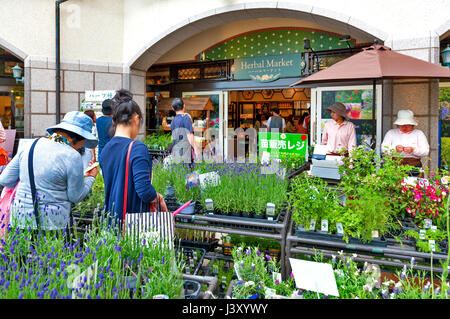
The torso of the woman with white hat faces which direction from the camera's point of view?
toward the camera

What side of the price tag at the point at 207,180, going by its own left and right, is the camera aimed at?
front

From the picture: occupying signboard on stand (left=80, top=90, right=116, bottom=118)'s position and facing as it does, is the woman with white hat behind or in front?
in front

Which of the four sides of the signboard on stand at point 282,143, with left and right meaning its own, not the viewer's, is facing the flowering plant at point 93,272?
front

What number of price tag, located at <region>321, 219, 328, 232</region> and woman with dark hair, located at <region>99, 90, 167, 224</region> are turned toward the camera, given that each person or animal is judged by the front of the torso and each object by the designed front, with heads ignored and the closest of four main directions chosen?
1

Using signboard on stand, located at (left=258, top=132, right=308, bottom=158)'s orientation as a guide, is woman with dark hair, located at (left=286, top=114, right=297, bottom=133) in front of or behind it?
behind

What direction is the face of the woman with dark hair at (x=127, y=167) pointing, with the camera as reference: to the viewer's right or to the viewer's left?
to the viewer's right

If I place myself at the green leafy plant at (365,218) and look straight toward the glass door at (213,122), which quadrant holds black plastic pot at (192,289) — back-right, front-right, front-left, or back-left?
back-left

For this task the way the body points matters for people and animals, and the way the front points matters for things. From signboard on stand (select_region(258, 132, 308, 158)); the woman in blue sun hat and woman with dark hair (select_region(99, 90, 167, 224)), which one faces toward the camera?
the signboard on stand

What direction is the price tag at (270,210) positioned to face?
toward the camera

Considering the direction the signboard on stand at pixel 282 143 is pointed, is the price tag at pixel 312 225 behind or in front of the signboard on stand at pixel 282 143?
in front

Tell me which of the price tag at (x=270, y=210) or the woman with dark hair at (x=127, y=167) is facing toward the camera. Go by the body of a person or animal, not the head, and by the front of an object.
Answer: the price tag

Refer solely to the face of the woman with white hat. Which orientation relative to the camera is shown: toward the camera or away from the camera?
toward the camera

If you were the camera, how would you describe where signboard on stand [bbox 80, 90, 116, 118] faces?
facing the viewer
